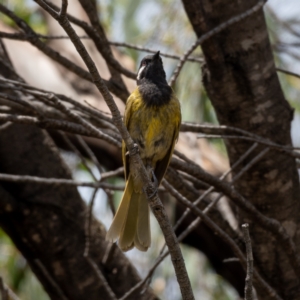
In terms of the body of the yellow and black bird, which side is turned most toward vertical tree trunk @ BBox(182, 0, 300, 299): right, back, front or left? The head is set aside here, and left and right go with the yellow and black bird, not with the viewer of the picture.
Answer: left

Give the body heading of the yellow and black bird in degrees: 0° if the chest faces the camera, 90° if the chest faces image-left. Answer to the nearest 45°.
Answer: approximately 0°
